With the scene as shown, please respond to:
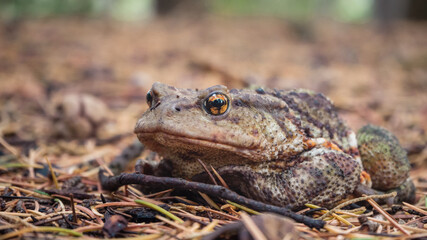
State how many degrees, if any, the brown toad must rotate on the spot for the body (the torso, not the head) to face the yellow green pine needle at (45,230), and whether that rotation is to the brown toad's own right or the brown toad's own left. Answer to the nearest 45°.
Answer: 0° — it already faces it

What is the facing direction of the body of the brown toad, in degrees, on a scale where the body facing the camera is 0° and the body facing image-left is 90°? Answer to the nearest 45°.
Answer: approximately 45°
